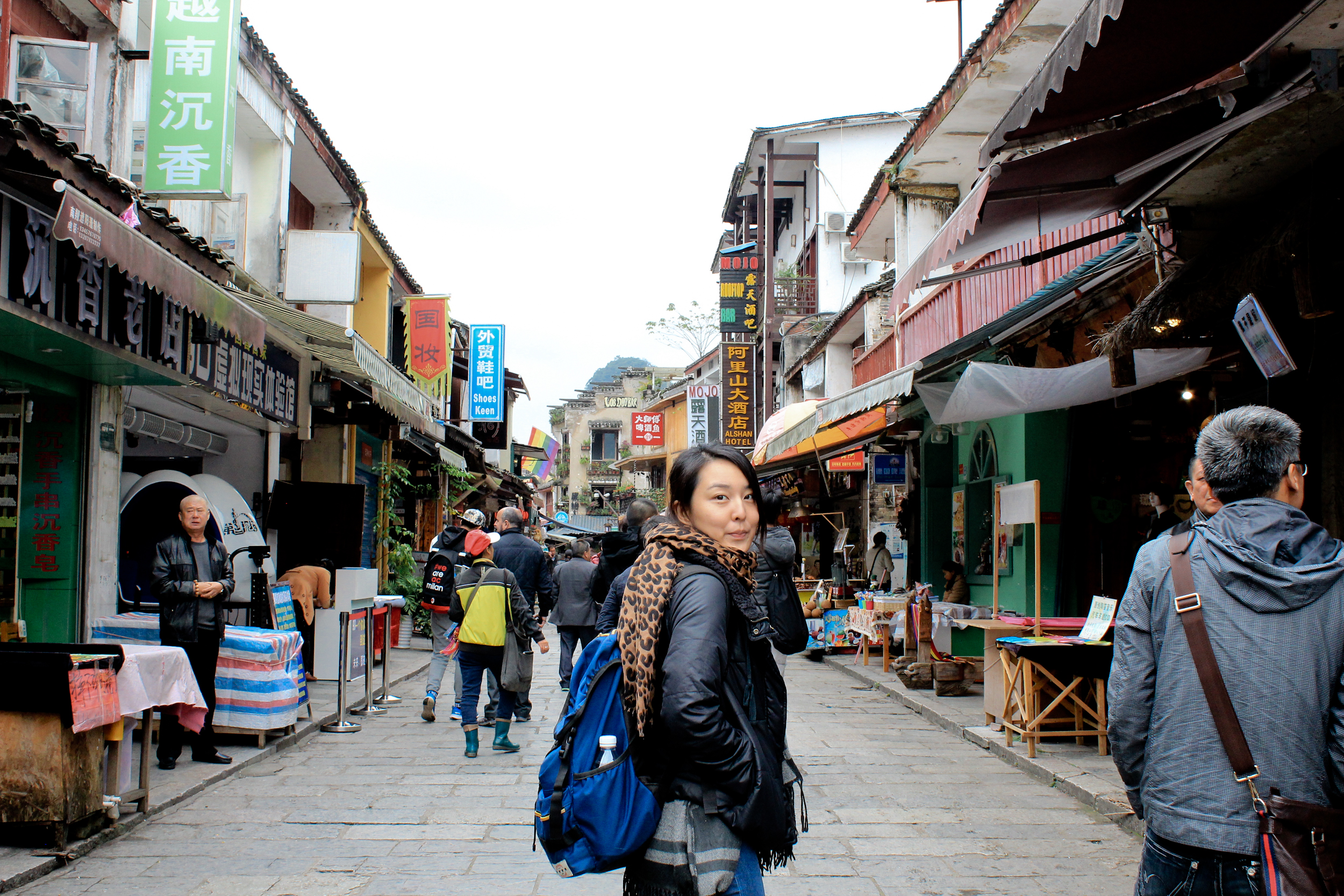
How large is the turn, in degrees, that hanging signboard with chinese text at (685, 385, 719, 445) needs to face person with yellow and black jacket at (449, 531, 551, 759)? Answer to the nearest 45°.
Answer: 0° — it already faces them

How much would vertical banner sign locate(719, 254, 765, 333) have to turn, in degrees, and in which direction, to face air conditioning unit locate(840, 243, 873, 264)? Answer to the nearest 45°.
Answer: approximately 45° to its left

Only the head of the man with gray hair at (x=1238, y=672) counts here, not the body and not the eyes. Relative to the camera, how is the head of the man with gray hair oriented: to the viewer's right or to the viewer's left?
to the viewer's right

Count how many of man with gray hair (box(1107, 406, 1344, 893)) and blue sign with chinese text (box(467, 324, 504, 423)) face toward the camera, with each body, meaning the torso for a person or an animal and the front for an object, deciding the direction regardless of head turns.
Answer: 1

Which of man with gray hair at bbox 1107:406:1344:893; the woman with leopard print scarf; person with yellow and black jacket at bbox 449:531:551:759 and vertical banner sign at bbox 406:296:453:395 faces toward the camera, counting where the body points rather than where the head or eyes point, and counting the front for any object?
the vertical banner sign

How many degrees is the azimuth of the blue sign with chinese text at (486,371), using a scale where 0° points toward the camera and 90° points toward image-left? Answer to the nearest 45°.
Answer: approximately 0°

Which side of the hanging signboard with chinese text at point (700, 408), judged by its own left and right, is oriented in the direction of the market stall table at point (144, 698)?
front

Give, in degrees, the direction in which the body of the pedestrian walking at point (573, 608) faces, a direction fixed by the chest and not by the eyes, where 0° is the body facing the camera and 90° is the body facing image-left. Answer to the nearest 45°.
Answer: approximately 180°

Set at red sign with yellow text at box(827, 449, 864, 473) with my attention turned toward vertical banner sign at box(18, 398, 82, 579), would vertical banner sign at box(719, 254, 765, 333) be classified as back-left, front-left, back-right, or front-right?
back-right

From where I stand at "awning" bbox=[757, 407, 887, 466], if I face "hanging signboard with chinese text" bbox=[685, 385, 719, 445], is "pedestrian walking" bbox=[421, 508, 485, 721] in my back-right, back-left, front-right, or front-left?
back-left

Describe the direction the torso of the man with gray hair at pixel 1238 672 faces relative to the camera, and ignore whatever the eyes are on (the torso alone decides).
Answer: away from the camera

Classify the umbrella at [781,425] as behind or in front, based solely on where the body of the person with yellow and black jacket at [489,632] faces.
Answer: in front

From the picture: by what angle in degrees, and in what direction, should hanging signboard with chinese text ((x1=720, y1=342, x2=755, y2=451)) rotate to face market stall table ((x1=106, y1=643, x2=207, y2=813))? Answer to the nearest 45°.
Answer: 0° — it already faces it
